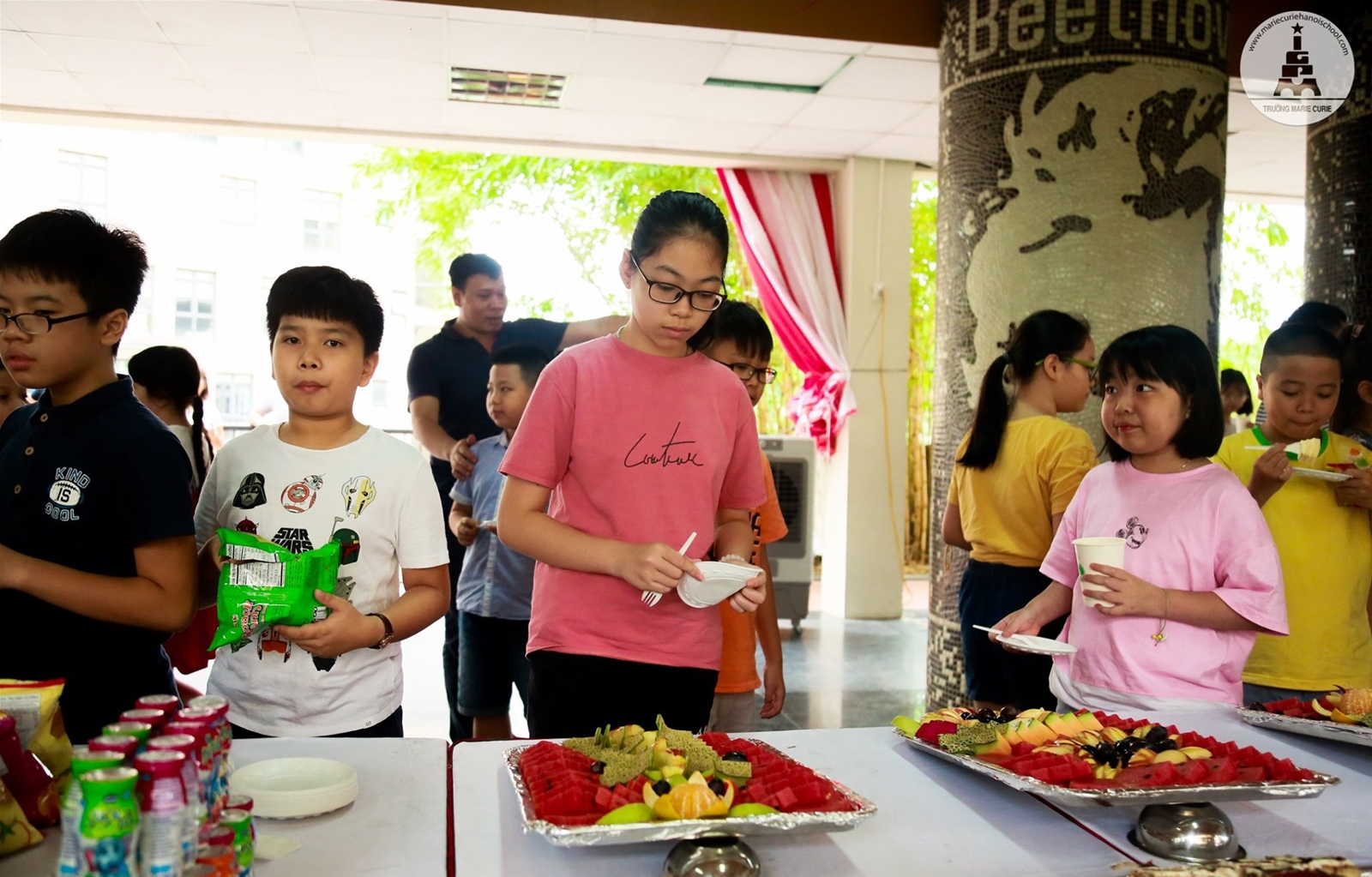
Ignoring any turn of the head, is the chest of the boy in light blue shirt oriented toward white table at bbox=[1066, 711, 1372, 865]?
no

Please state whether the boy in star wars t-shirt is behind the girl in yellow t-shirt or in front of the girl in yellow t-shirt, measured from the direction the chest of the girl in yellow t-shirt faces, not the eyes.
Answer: behind

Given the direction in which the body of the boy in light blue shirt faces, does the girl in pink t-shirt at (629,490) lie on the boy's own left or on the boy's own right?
on the boy's own left

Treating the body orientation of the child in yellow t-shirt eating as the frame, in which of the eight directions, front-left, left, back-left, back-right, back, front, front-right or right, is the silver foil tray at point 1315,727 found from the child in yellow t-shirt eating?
front

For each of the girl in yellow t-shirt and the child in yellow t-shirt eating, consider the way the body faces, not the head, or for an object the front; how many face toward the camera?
1

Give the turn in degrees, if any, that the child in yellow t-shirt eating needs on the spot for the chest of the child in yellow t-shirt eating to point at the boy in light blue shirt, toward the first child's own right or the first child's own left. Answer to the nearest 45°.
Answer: approximately 90° to the first child's own right

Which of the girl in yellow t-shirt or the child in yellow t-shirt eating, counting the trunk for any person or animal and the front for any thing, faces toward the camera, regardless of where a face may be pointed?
the child in yellow t-shirt eating

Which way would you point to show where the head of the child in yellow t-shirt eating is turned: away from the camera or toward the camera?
toward the camera

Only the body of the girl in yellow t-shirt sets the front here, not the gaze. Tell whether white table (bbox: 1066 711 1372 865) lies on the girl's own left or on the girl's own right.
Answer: on the girl's own right

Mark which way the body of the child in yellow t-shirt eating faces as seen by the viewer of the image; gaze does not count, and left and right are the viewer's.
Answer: facing the viewer

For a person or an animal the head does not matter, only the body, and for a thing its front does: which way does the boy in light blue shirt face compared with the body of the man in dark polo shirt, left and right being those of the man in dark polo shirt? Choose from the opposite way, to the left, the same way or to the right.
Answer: to the right

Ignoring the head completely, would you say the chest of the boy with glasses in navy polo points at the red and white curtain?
no

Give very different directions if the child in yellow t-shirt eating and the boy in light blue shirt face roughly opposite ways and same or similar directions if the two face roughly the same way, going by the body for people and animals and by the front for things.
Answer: same or similar directions
